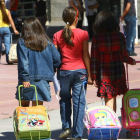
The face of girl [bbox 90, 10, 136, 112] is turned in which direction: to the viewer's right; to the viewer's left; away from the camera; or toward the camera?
away from the camera

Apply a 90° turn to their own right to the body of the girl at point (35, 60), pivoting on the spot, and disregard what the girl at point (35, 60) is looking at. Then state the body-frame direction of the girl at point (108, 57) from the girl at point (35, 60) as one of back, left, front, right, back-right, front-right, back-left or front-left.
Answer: front

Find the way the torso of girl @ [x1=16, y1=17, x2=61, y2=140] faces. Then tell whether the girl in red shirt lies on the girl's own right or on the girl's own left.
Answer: on the girl's own right

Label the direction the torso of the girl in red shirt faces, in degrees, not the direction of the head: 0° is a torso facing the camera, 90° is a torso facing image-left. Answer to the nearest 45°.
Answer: approximately 180°

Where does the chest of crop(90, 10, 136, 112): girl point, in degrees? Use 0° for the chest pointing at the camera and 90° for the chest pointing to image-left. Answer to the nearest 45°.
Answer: approximately 180°

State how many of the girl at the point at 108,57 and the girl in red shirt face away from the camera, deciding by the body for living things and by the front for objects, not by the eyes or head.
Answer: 2

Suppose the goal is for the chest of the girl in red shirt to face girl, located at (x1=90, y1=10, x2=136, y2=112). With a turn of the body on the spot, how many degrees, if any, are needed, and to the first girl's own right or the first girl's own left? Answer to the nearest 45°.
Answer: approximately 90° to the first girl's own right

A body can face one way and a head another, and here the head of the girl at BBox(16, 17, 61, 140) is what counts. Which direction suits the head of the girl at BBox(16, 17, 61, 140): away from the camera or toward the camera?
away from the camera

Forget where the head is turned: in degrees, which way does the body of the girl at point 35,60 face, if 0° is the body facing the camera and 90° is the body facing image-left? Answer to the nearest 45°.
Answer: approximately 180°
